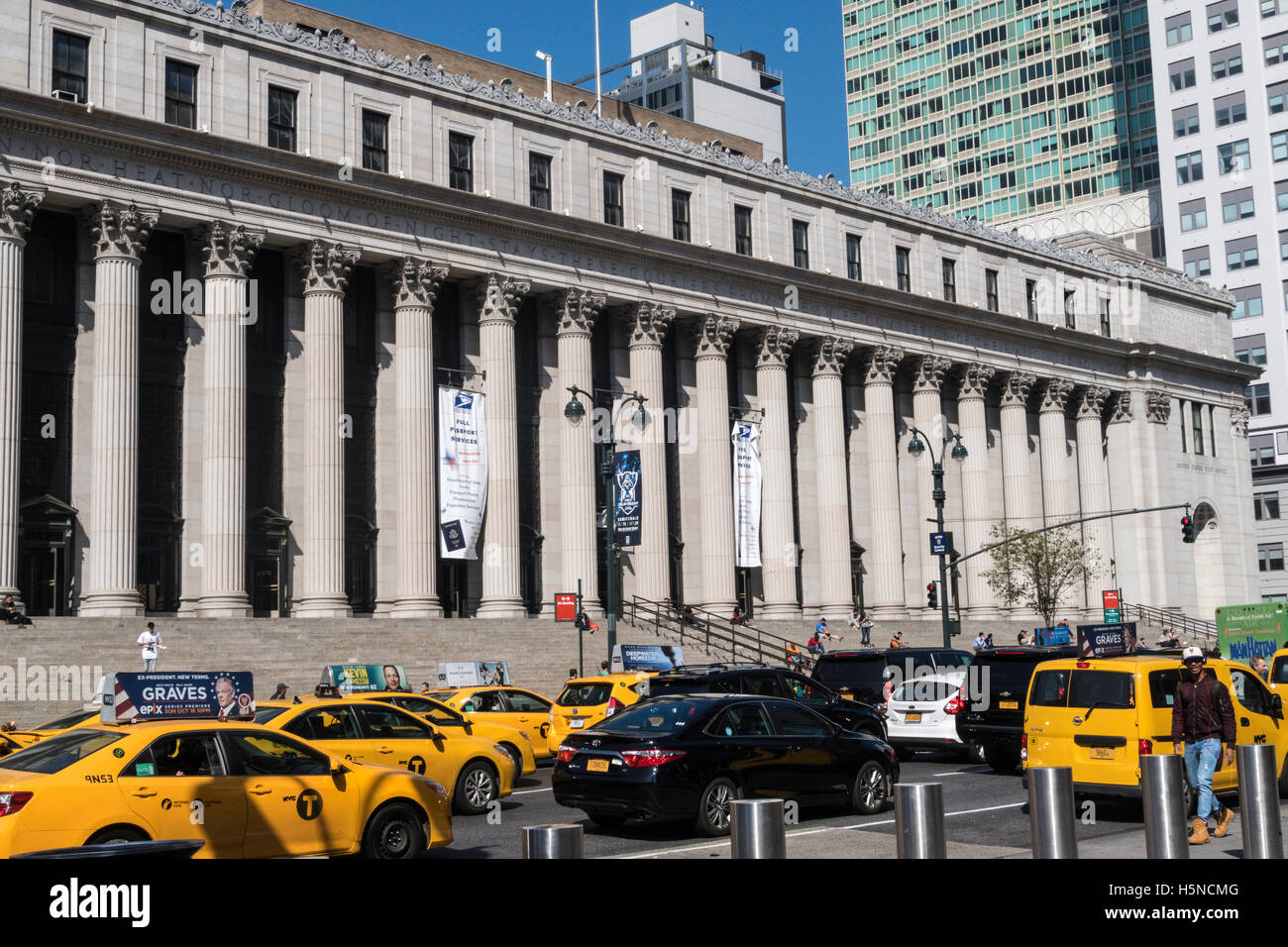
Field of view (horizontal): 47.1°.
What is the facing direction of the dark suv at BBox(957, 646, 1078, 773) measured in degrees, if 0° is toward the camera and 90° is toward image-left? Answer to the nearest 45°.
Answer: approximately 225°

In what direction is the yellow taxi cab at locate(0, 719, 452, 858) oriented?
to the viewer's right

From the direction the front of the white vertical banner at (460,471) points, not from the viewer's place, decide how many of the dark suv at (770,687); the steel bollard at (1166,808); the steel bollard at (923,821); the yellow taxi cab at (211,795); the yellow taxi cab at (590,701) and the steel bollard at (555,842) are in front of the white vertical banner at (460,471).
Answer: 6

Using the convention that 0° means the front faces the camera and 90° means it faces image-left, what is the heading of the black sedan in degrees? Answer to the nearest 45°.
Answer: approximately 225°

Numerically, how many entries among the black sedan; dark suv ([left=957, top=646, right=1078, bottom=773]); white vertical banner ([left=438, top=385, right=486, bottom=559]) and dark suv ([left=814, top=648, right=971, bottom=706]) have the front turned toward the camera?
1

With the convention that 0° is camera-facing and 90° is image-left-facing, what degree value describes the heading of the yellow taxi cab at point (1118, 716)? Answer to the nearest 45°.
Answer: approximately 225°

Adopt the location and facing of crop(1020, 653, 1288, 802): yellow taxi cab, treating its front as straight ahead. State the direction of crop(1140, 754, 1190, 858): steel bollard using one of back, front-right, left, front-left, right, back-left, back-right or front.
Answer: back-right

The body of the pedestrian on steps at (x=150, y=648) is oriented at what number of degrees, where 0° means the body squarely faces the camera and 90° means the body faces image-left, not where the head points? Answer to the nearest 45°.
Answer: approximately 0°

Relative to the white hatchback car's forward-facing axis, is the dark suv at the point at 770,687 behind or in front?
behind

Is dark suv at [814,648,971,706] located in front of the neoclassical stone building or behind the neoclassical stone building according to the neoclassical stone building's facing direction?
in front

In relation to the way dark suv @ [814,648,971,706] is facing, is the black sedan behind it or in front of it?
behind

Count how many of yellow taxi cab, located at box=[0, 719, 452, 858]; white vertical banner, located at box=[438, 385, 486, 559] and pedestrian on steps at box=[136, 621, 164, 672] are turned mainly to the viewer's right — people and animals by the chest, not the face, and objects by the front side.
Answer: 1

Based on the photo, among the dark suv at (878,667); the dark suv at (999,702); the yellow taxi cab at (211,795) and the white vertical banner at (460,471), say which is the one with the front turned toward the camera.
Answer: the white vertical banner

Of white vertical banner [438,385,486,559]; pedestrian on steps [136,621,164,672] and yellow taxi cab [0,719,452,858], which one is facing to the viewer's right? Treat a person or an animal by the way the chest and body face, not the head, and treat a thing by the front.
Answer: the yellow taxi cab

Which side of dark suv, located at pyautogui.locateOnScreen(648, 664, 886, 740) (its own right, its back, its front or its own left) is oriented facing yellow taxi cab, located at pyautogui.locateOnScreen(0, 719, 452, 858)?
back

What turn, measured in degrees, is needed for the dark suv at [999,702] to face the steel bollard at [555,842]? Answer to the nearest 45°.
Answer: approximately 135° to its right

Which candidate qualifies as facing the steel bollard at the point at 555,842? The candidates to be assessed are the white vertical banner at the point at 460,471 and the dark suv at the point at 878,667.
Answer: the white vertical banner

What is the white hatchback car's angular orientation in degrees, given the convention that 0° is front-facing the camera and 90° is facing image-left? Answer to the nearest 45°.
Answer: approximately 225°

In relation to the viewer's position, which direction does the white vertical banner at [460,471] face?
facing the viewer
